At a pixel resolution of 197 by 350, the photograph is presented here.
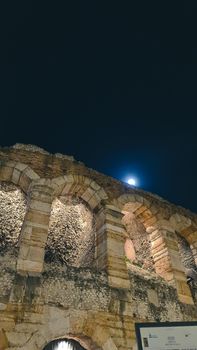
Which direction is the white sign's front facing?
toward the camera

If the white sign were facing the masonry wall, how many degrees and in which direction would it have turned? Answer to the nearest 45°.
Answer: approximately 135° to its right
